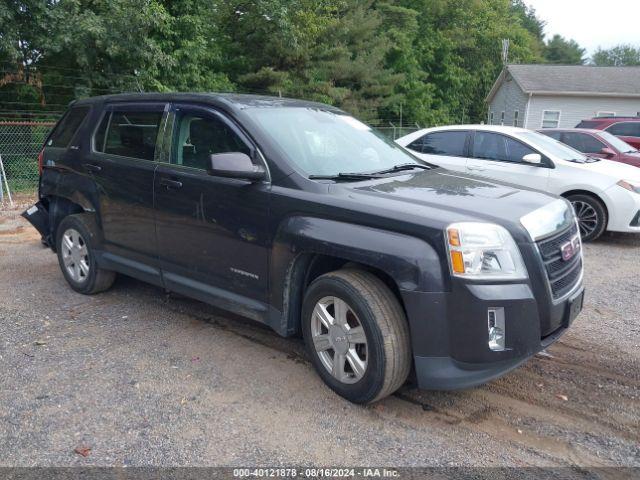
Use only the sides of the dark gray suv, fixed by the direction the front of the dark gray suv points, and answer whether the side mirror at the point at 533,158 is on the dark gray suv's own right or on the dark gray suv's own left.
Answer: on the dark gray suv's own left

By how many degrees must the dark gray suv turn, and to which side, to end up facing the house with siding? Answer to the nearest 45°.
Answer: approximately 90° to its left

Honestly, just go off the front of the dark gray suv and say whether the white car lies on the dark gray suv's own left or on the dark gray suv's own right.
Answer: on the dark gray suv's own left

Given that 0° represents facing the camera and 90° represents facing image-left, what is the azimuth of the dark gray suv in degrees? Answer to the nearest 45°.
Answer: approximately 315°

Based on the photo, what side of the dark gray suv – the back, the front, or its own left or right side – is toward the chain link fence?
back

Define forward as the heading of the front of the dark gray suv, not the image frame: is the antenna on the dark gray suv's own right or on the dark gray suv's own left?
on the dark gray suv's own left

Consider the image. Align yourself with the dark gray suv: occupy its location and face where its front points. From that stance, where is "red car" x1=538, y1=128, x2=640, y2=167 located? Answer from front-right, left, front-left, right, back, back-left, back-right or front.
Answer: left
